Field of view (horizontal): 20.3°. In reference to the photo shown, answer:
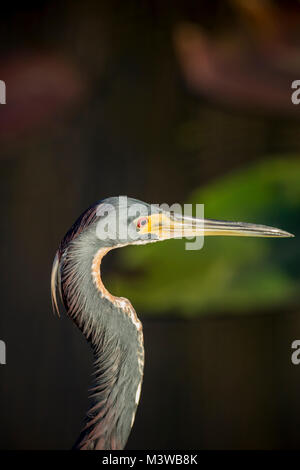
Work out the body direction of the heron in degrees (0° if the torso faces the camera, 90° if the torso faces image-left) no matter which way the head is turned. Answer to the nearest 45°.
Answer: approximately 270°
